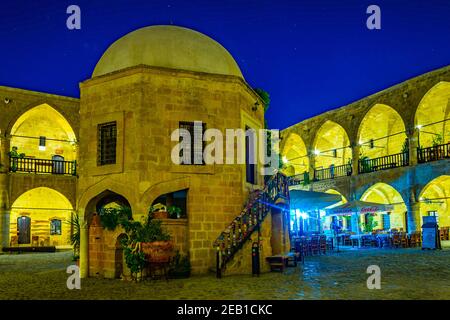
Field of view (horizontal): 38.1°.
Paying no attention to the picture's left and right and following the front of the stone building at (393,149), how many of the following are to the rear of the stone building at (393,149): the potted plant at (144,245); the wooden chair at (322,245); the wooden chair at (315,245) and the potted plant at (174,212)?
0

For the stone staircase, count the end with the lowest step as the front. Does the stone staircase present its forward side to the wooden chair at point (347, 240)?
no

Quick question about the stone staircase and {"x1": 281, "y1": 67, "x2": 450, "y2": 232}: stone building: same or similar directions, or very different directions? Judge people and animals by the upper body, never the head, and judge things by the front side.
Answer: same or similar directions

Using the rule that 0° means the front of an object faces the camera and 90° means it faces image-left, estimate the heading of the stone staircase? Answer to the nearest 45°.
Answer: approximately 45°

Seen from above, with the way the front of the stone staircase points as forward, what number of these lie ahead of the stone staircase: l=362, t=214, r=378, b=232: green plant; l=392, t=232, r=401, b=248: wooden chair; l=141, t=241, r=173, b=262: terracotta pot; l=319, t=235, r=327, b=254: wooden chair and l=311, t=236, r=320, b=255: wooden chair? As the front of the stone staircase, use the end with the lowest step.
1

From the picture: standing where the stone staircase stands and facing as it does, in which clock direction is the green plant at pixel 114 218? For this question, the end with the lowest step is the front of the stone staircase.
The green plant is roughly at 1 o'clock from the stone staircase.

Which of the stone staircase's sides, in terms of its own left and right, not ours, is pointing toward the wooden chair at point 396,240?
back

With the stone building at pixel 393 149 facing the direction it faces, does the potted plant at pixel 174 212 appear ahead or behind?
ahead

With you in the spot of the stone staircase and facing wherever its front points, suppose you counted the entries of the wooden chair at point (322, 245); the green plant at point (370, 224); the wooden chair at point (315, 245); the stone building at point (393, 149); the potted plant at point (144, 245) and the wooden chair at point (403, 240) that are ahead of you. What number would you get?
1

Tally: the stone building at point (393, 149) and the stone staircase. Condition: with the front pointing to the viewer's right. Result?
0

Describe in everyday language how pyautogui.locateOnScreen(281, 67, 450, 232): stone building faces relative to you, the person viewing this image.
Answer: facing the viewer and to the left of the viewer

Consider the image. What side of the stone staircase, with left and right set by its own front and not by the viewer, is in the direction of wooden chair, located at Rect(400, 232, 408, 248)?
back

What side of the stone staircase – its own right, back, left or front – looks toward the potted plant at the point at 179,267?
front

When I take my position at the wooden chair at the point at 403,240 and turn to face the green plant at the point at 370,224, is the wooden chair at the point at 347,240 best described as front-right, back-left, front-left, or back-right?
front-left

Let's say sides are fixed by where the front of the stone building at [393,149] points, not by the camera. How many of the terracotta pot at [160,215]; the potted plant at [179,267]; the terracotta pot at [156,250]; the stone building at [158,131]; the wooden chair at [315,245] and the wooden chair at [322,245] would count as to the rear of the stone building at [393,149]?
0

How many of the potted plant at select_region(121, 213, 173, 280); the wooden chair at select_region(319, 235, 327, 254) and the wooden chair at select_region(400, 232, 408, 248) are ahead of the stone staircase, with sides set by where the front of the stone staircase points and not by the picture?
1

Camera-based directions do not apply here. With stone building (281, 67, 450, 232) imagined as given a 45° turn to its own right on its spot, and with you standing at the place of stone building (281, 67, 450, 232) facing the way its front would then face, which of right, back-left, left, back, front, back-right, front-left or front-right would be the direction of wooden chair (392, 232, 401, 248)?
left

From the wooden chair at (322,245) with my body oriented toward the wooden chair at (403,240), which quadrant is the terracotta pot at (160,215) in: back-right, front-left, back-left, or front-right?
back-right
